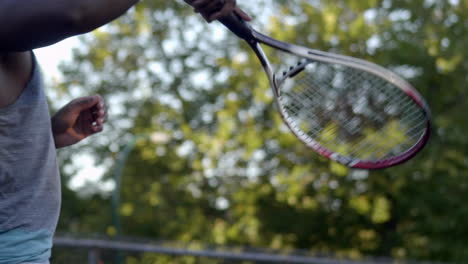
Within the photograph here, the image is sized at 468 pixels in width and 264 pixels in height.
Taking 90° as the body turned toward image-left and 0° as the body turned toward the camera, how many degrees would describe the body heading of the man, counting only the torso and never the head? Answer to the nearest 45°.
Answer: approximately 270°
